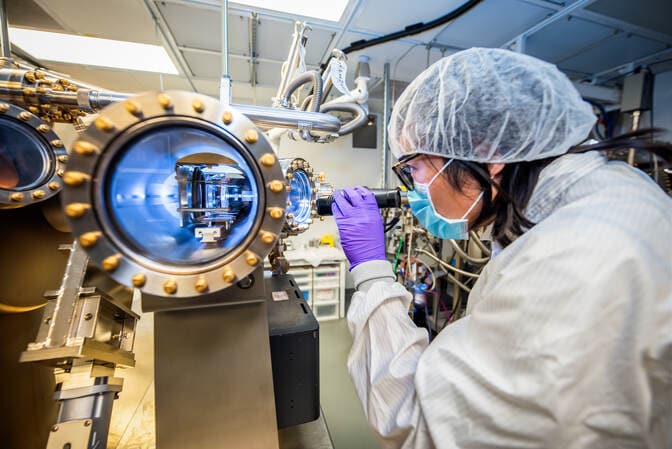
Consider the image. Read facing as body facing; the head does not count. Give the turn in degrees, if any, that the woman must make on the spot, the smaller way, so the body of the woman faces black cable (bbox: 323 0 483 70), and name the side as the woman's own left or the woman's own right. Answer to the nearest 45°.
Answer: approximately 45° to the woman's own right

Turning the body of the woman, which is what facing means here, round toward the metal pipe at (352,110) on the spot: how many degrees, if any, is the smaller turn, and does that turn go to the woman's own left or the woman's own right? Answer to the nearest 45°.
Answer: approximately 45° to the woman's own right

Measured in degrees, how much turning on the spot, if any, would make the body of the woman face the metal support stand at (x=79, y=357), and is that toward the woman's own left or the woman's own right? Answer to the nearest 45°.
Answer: approximately 45° to the woman's own left

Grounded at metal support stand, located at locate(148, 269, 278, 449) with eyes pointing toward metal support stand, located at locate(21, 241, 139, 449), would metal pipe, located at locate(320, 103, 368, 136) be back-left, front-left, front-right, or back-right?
back-right

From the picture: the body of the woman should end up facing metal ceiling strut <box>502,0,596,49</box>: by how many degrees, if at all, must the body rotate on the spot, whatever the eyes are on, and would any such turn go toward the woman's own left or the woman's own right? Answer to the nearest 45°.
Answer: approximately 90° to the woman's own right

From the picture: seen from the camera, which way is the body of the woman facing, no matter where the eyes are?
to the viewer's left

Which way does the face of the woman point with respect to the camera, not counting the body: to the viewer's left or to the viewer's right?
to the viewer's left
